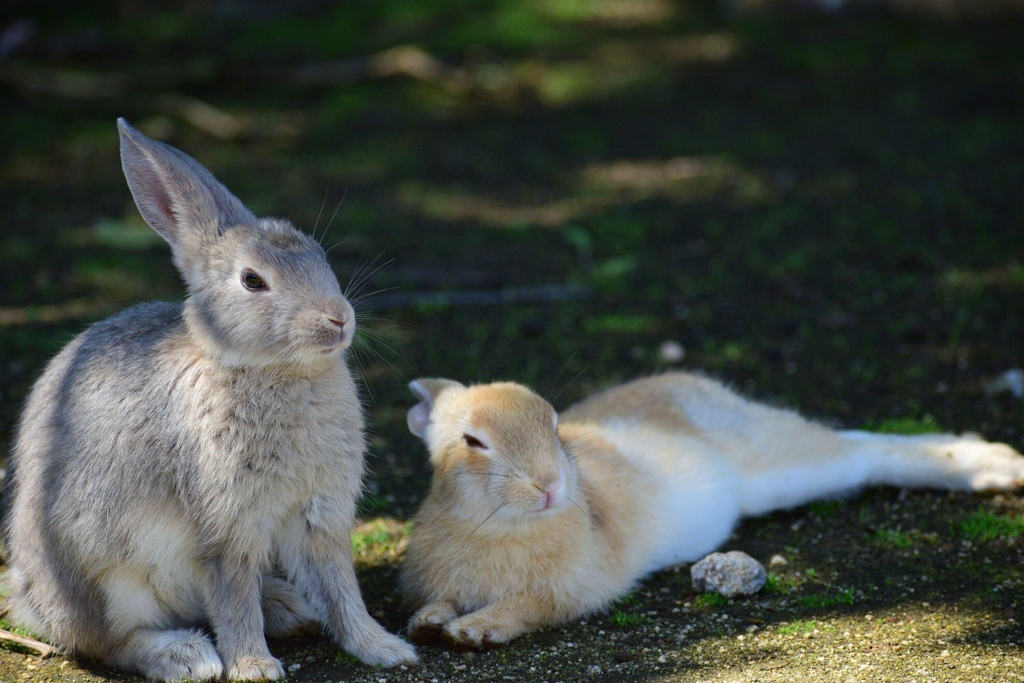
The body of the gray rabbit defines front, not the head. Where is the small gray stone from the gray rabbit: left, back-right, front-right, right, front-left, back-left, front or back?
front-left

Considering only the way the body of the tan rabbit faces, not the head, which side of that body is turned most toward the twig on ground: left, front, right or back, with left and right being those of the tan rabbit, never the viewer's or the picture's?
front

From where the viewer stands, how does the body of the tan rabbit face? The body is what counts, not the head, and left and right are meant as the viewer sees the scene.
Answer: facing the viewer and to the left of the viewer

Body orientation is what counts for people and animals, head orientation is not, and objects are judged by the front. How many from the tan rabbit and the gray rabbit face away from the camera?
0

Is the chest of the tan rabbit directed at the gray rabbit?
yes
